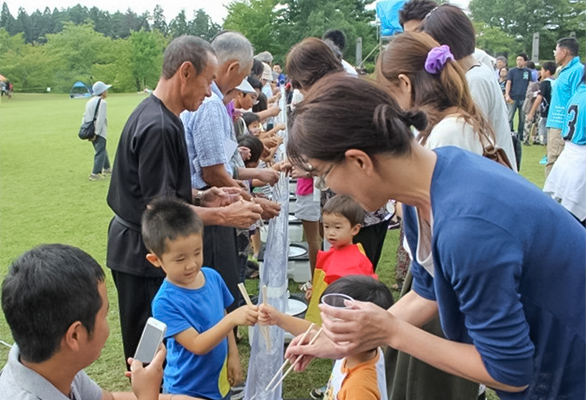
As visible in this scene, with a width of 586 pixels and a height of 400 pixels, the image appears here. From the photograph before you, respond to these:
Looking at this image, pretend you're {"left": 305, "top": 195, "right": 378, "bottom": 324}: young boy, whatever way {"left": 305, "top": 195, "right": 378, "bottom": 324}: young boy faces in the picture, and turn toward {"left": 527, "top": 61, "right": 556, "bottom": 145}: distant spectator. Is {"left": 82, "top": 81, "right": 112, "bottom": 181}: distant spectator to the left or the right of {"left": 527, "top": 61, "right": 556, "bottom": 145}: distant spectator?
left

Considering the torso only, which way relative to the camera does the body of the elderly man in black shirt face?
to the viewer's right

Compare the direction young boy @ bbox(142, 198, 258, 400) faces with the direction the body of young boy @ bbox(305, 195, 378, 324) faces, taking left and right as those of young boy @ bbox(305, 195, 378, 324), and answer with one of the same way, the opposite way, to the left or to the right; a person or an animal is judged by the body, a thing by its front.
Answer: to the left

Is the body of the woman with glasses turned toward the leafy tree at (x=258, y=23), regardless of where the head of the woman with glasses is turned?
no

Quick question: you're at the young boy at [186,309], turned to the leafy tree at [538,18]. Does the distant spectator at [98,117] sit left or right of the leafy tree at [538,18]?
left

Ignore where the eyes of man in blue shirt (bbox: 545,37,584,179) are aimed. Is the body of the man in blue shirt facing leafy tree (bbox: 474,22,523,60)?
no

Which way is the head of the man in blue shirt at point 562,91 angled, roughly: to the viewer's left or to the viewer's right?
to the viewer's left

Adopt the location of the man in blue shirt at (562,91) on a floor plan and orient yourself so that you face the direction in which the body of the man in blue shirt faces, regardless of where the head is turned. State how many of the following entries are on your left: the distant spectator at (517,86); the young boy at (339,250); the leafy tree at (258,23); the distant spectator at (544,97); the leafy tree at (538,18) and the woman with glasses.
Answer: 2

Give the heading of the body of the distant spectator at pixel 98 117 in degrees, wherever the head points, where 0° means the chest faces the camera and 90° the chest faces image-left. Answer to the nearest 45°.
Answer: approximately 270°

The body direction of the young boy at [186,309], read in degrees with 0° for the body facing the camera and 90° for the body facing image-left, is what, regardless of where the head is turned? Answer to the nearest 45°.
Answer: approximately 315°

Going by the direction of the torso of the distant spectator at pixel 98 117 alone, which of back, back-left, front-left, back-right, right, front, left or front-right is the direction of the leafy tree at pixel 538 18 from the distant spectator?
front-left

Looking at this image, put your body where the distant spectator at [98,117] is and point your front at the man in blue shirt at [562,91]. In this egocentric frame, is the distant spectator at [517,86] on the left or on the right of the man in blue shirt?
left

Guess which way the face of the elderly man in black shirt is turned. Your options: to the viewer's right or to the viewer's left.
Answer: to the viewer's right

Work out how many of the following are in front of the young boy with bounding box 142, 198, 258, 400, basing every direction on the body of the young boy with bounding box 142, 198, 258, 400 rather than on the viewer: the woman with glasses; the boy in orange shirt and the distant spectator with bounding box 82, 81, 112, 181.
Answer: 2

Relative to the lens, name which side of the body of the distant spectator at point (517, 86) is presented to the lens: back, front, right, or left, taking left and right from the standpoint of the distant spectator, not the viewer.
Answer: front
